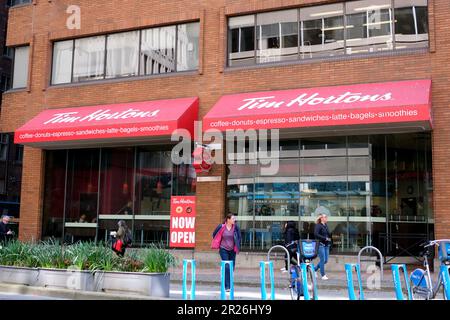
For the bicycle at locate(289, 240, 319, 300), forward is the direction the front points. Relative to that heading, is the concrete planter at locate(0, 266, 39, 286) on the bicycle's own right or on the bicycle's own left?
on the bicycle's own right

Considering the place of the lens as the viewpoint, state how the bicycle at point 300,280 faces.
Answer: facing the viewer

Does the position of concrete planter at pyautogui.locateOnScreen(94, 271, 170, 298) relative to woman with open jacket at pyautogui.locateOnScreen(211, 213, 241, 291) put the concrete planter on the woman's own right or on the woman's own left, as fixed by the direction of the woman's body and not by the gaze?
on the woman's own right

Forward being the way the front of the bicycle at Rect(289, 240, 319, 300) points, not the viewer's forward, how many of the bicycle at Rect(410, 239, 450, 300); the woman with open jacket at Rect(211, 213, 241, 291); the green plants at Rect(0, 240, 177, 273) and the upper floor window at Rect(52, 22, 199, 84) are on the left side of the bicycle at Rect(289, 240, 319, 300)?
1

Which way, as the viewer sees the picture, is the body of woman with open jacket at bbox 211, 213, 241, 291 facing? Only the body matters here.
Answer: toward the camera

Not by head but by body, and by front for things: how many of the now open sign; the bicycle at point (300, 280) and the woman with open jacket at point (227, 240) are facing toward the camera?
3

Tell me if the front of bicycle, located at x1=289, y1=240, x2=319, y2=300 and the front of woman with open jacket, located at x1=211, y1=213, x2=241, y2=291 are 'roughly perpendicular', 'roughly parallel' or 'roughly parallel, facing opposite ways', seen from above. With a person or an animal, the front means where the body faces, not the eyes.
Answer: roughly parallel

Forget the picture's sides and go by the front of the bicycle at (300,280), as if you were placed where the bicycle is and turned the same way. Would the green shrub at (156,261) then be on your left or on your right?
on your right

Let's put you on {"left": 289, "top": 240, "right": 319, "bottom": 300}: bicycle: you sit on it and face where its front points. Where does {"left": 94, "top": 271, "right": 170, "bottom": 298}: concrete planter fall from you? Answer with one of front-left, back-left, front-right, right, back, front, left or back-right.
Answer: right

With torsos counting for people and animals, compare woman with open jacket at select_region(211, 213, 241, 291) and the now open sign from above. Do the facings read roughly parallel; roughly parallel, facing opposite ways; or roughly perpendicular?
roughly parallel

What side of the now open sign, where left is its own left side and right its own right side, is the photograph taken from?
front

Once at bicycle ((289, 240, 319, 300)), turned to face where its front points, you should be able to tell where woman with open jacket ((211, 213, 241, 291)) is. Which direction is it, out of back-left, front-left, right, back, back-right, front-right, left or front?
back-right

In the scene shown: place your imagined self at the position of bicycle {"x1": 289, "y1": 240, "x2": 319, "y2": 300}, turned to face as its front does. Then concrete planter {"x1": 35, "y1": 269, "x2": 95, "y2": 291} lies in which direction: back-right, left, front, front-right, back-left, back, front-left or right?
right

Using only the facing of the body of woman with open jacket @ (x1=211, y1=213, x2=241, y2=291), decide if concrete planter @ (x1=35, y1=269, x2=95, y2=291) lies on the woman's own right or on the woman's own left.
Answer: on the woman's own right
